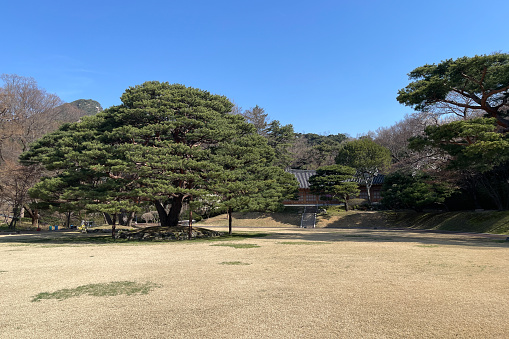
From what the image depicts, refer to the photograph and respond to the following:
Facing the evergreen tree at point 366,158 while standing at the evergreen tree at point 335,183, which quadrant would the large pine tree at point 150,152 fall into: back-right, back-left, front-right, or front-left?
back-right

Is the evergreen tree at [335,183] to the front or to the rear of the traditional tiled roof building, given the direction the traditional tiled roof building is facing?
to the front

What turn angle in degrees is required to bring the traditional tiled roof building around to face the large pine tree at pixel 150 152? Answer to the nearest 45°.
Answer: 0° — it already faces it

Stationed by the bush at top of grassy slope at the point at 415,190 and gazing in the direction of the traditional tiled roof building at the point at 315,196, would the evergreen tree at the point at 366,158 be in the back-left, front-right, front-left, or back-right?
front-right

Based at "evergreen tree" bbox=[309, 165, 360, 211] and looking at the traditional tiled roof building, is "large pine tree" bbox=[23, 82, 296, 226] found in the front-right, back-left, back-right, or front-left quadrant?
back-left

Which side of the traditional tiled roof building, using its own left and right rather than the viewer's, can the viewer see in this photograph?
front

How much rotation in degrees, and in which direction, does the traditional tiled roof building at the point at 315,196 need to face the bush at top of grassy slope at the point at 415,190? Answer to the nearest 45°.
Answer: approximately 45° to its left
